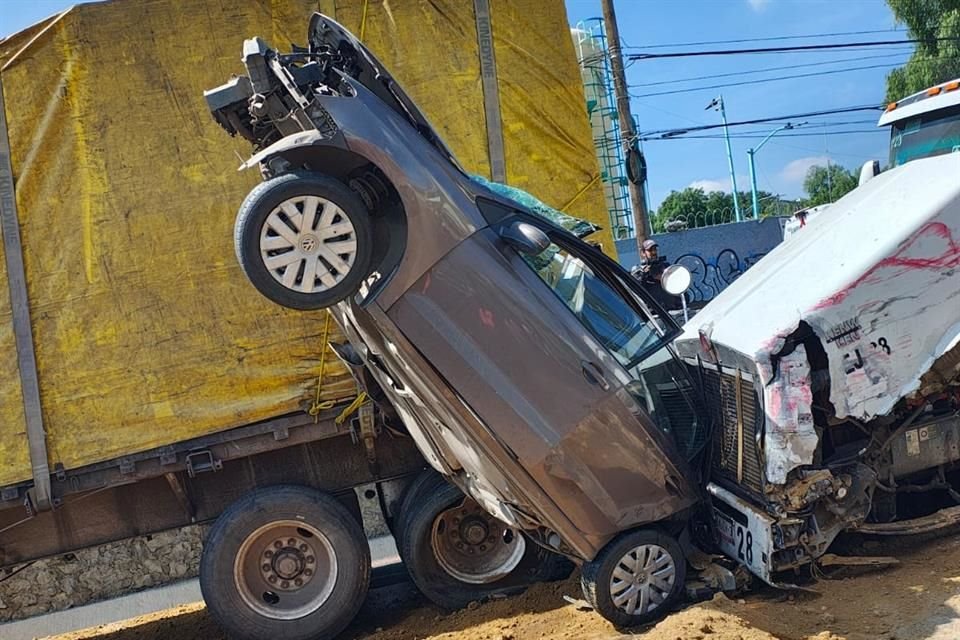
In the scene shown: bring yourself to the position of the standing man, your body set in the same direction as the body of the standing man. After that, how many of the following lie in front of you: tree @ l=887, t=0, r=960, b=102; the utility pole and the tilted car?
1

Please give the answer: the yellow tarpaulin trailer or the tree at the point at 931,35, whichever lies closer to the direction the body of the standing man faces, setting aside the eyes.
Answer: the yellow tarpaulin trailer

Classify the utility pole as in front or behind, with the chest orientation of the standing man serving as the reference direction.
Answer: behind

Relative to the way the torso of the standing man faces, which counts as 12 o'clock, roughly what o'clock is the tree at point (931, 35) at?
The tree is roughly at 7 o'clock from the standing man.

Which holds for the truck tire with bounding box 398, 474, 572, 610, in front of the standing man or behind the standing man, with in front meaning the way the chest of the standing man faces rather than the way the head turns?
in front

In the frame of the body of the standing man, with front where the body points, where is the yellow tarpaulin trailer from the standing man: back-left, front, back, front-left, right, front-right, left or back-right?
front-right

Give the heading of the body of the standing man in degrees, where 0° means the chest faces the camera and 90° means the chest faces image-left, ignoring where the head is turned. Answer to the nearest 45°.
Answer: approximately 0°

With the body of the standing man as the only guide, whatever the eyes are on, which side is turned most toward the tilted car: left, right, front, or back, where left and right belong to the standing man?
front

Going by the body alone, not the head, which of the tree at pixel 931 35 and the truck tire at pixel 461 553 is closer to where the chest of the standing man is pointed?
the truck tire
